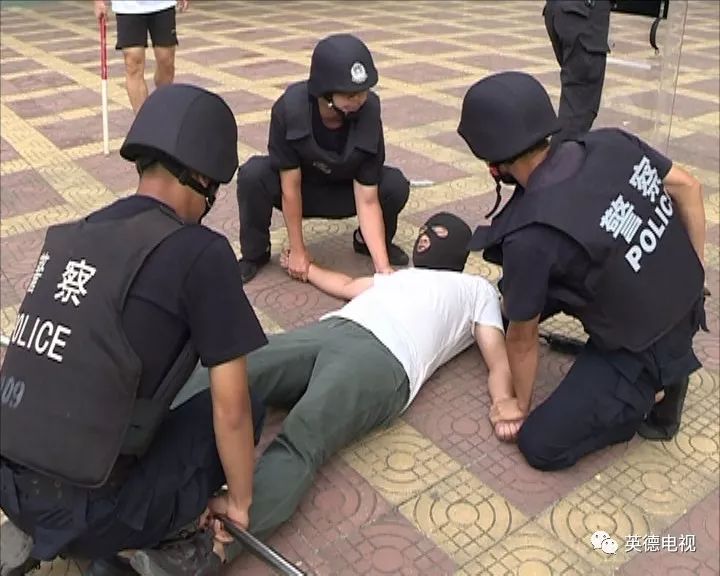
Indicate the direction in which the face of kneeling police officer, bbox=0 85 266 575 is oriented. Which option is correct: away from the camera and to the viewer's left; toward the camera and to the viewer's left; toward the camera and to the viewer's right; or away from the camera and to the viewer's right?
away from the camera and to the viewer's right

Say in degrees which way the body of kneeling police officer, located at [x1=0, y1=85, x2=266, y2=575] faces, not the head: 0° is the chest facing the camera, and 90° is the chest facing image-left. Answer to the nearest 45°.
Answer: approximately 225°

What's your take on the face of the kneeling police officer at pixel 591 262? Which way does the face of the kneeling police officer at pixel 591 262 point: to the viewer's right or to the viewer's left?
to the viewer's left
